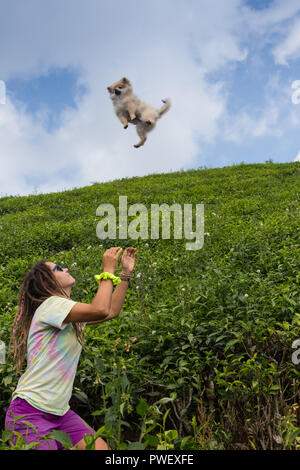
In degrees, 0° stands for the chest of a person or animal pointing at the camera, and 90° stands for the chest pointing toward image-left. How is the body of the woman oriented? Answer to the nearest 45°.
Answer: approximately 270°

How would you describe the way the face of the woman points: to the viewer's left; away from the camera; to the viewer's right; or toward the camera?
to the viewer's right
